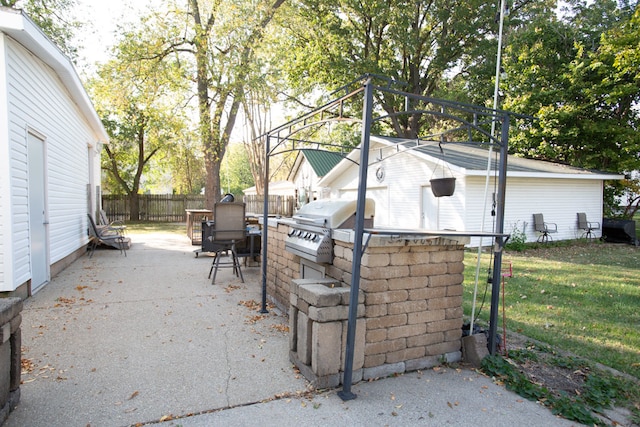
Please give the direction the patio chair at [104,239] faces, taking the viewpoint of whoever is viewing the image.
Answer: facing to the right of the viewer

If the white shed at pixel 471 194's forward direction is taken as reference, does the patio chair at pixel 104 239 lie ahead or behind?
ahead

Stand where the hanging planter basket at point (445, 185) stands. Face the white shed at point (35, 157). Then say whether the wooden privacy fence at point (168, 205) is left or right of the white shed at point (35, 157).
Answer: right

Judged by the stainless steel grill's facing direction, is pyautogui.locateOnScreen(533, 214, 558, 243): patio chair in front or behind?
behind

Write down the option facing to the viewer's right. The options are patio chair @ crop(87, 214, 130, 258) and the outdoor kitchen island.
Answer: the patio chair

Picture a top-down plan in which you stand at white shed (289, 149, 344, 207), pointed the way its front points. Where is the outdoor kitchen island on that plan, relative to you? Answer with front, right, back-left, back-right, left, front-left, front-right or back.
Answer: front-left

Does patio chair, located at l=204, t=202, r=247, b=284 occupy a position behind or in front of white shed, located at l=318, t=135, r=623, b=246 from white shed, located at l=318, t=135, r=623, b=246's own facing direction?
in front

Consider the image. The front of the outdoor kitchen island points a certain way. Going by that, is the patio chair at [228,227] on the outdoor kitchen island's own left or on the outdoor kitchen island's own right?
on the outdoor kitchen island's own right

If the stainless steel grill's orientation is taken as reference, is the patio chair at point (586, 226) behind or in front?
behind

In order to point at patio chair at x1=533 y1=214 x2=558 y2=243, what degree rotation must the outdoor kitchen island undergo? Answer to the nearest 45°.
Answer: approximately 180°

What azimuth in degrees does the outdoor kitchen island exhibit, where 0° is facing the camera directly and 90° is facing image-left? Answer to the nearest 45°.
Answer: approximately 45°
